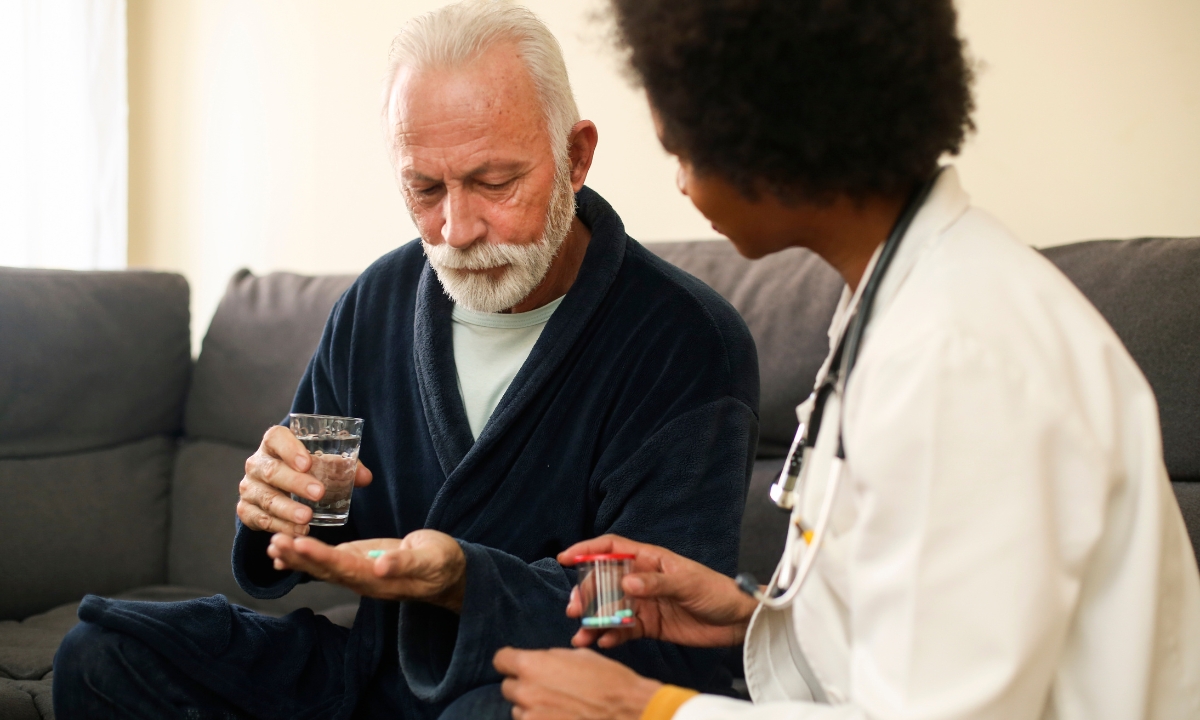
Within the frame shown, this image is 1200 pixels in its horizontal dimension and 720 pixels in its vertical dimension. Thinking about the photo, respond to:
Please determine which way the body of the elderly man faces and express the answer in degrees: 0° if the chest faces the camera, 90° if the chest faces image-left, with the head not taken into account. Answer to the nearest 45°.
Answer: approximately 45°

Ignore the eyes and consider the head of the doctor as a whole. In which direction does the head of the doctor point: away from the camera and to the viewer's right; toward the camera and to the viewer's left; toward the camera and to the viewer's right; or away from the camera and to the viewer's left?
away from the camera and to the viewer's left

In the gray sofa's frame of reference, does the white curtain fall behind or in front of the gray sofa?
behind

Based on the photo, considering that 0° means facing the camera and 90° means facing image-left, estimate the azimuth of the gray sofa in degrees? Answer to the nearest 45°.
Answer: approximately 0°
